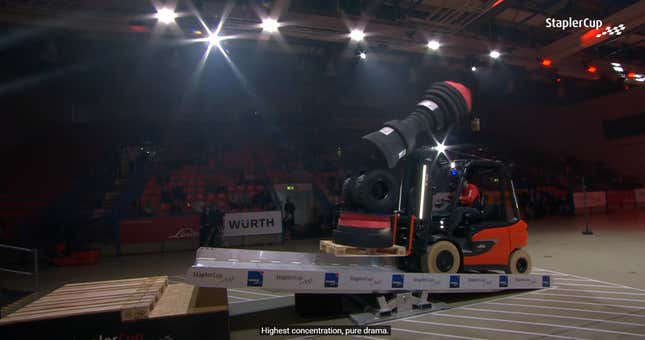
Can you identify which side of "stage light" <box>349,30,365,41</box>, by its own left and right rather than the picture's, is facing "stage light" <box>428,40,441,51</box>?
left

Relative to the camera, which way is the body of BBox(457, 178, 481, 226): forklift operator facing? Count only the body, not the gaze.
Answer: to the viewer's left

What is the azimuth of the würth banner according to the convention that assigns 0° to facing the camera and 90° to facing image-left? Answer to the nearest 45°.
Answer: approximately 0°

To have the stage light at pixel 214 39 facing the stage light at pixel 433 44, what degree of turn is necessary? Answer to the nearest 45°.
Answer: approximately 90° to its left

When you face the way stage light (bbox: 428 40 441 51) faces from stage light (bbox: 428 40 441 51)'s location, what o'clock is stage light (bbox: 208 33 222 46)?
stage light (bbox: 208 33 222 46) is roughly at 2 o'clock from stage light (bbox: 428 40 441 51).

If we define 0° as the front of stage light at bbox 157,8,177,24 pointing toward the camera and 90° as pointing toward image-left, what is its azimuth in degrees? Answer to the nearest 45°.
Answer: approximately 0°
